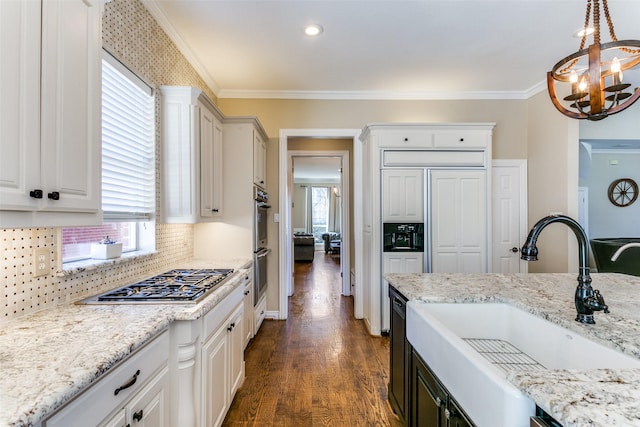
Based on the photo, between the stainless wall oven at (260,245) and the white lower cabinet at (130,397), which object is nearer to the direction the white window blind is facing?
the white lower cabinet

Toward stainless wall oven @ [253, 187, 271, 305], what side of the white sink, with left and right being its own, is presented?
right

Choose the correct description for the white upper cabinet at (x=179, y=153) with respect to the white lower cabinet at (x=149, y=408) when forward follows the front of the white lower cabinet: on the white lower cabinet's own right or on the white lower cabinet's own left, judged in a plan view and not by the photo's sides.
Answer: on the white lower cabinet's own left

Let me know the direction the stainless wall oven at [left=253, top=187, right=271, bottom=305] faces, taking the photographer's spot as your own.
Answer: facing to the right of the viewer

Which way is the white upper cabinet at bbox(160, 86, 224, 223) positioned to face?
to the viewer's right

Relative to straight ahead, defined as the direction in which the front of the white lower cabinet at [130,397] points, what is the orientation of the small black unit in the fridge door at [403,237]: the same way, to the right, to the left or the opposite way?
to the right

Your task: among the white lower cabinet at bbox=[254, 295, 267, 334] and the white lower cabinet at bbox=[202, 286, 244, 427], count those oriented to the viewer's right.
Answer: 2

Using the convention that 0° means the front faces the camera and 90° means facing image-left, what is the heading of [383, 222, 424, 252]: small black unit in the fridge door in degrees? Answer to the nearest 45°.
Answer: approximately 0°

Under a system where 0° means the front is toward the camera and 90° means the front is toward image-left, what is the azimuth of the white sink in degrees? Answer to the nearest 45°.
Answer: approximately 45°
